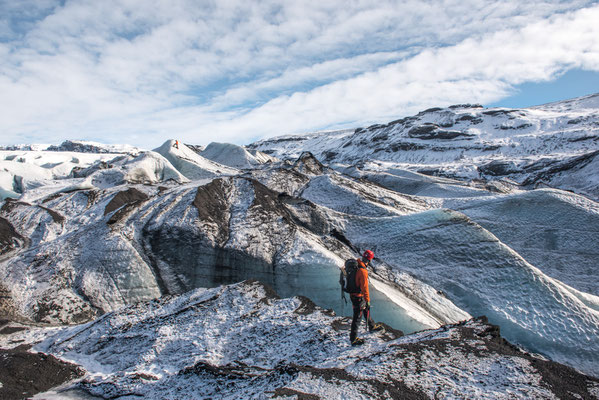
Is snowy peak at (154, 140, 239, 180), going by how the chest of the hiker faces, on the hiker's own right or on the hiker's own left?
on the hiker's own left

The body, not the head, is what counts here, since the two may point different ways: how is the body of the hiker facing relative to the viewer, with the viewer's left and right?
facing to the right of the viewer
